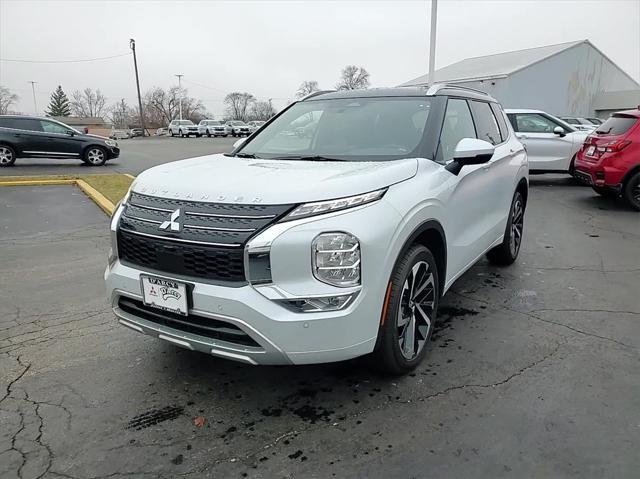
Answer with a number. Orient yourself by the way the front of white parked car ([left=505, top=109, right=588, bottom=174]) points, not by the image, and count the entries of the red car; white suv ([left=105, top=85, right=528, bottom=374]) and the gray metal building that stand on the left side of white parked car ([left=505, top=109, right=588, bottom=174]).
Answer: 1

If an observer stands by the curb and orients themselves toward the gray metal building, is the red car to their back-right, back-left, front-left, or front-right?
front-right

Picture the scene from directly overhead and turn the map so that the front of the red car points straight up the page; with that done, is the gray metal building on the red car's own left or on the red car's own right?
on the red car's own left

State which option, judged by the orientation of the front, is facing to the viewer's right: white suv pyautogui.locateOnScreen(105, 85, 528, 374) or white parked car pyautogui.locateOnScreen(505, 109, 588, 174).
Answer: the white parked car

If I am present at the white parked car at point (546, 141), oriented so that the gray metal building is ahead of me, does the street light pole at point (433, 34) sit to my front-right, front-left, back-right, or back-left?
front-left

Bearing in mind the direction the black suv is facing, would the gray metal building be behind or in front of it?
in front

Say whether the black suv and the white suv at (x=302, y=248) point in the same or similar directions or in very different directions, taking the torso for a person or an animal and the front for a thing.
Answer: very different directions

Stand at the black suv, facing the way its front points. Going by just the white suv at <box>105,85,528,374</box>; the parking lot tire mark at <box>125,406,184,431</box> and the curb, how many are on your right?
3

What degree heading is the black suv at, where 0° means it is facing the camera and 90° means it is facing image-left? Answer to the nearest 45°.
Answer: approximately 270°

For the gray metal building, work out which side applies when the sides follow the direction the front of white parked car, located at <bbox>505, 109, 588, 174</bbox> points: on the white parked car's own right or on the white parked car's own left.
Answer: on the white parked car's own left

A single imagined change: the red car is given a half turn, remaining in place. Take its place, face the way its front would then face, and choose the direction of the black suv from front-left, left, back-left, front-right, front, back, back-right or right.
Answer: front-right

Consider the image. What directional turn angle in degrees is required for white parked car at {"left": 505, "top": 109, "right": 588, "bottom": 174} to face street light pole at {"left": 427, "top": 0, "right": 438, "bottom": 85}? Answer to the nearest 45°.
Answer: approximately 135° to its left

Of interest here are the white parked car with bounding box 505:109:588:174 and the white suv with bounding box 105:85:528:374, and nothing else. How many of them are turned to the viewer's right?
1

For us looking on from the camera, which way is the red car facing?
facing away from the viewer and to the right of the viewer

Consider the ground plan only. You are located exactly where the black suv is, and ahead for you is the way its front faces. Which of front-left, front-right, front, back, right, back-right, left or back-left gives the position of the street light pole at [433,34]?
front

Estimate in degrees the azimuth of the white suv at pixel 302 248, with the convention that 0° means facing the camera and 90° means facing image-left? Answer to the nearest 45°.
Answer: approximately 45°
